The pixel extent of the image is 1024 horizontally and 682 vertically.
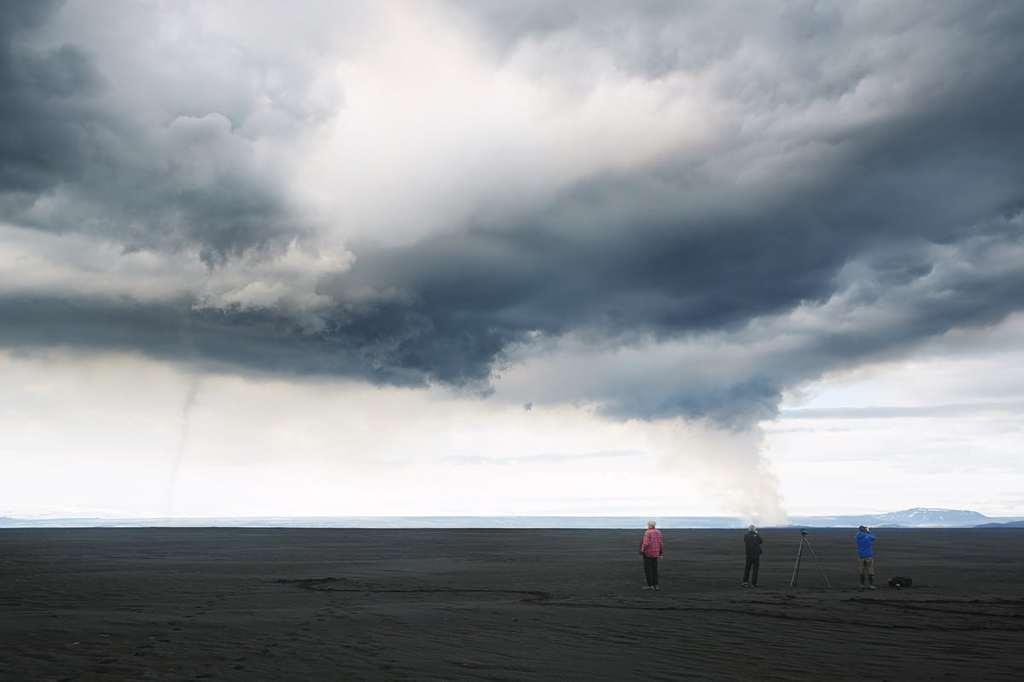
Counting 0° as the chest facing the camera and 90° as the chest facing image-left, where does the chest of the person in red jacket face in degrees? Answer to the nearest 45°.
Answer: approximately 180°

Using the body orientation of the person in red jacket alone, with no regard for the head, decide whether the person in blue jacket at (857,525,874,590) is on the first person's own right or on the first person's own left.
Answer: on the first person's own right
